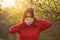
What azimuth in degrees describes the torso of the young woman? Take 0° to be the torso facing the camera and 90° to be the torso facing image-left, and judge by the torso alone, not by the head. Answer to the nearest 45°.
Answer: approximately 0°
